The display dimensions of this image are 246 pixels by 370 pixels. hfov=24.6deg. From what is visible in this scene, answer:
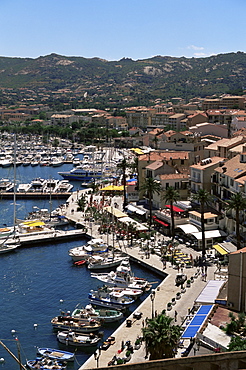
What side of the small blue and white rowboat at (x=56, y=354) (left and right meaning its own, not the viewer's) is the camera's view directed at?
left

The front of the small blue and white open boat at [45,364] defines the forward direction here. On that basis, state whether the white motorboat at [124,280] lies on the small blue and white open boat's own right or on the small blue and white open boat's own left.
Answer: on the small blue and white open boat's own right

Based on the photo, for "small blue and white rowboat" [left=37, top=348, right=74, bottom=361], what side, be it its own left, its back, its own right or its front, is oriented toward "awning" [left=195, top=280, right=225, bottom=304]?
back

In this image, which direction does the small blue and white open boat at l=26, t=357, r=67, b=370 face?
to the viewer's left

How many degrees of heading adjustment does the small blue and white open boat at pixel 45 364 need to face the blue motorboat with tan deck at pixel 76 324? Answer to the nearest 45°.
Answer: approximately 135° to its right

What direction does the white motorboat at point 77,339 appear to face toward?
to the viewer's left
